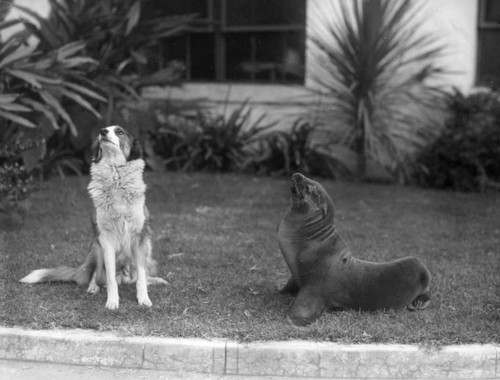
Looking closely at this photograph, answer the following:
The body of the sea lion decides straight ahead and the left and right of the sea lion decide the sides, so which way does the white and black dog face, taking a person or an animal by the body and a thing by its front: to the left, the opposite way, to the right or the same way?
to the left

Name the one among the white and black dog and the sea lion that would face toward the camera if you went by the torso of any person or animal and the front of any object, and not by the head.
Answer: the white and black dog

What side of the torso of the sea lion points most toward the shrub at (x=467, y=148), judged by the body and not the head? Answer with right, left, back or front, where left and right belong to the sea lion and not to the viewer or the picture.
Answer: right

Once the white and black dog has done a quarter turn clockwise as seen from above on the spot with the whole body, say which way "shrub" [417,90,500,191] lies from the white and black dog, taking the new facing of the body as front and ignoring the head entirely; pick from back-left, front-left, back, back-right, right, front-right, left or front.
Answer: back-right

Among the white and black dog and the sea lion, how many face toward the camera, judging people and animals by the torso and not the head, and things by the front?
1

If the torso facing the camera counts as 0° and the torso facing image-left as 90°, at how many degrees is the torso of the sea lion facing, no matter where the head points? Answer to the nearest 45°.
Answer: approximately 90°

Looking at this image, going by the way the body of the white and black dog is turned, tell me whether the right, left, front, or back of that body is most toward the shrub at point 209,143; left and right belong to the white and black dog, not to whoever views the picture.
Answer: back

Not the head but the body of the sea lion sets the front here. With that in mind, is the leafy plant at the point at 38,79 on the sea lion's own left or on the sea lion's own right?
on the sea lion's own right

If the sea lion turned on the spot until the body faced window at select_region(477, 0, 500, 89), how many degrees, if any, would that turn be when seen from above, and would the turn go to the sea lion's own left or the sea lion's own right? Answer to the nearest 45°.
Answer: approximately 90° to the sea lion's own right

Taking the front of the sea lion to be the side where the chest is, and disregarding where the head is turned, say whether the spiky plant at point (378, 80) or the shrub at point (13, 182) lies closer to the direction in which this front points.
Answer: the shrub

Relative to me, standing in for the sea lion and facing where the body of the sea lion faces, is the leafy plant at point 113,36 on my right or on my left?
on my right

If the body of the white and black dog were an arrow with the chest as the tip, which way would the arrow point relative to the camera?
toward the camera

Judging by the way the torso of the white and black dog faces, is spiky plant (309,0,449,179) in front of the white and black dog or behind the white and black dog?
behind

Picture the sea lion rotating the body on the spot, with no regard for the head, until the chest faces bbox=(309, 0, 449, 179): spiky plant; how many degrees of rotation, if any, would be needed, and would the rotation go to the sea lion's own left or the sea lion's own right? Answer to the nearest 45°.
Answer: approximately 90° to the sea lion's own right

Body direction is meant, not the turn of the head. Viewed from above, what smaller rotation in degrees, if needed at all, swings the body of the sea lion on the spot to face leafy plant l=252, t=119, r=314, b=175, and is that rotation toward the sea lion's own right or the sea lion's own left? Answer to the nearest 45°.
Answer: approximately 90° to the sea lion's own right
